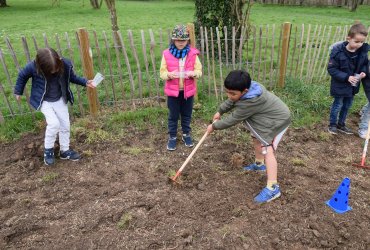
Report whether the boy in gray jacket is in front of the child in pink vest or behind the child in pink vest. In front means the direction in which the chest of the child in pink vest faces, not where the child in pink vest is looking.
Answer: in front

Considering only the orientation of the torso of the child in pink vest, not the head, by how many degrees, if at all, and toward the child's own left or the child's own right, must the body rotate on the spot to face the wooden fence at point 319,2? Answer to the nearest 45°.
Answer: approximately 135° to the child's own left

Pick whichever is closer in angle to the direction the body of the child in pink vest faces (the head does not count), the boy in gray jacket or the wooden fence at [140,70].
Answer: the boy in gray jacket
